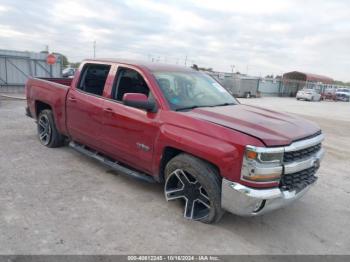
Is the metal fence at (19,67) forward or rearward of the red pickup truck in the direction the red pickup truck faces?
rearward

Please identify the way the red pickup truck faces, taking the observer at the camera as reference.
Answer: facing the viewer and to the right of the viewer

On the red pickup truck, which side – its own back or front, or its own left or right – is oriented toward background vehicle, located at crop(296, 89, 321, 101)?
left

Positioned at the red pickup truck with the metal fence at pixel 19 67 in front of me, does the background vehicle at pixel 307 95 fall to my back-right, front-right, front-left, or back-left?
front-right

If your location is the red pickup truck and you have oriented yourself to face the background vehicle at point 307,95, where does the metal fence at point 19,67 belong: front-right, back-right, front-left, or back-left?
front-left
